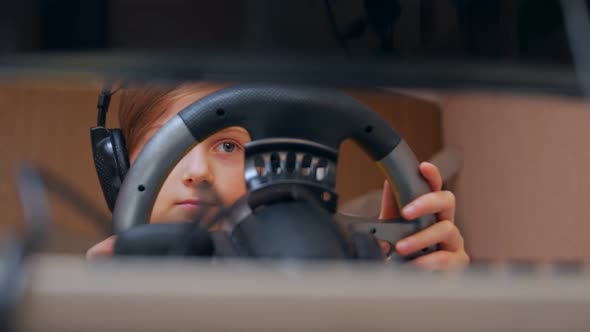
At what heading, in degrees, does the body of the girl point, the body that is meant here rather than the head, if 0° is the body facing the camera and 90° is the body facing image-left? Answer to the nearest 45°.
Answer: approximately 0°

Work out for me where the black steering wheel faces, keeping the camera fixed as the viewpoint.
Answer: facing away from the viewer
